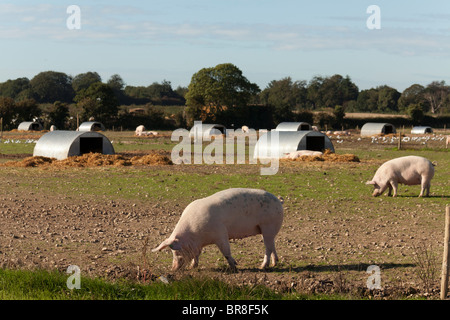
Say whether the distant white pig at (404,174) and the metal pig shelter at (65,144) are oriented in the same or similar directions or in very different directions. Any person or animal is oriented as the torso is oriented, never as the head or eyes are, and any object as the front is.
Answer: very different directions

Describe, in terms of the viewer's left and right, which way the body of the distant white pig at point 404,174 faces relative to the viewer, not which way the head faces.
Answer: facing to the left of the viewer

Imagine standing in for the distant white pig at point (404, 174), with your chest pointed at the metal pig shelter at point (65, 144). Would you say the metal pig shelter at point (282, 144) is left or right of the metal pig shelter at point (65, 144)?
right

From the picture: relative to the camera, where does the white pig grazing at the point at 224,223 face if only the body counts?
to the viewer's left

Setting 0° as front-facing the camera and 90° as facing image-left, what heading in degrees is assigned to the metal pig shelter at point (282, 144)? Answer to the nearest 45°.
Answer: approximately 315°

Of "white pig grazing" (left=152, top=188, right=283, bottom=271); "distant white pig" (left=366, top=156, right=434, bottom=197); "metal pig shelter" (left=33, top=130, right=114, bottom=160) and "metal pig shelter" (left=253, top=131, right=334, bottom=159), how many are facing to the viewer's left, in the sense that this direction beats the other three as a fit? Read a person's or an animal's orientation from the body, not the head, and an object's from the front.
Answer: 2

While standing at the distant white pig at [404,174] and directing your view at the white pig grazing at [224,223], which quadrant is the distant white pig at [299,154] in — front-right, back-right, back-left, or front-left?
back-right

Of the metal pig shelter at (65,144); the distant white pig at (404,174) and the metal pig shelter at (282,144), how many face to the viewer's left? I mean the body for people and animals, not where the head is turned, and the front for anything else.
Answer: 1

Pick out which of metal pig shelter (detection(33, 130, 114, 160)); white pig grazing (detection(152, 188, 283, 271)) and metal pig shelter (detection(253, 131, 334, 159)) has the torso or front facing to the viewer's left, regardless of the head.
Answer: the white pig grazing

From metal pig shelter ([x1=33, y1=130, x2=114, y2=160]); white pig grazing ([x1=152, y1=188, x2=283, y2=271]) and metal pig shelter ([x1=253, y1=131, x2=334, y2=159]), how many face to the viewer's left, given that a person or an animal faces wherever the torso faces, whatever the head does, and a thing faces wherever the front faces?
1

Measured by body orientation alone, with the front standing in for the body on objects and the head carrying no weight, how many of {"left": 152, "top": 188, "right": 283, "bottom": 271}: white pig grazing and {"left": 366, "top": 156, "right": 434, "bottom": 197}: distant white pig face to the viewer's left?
2

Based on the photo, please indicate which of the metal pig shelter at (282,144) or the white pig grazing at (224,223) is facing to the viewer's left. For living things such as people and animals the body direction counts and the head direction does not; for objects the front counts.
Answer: the white pig grazing
